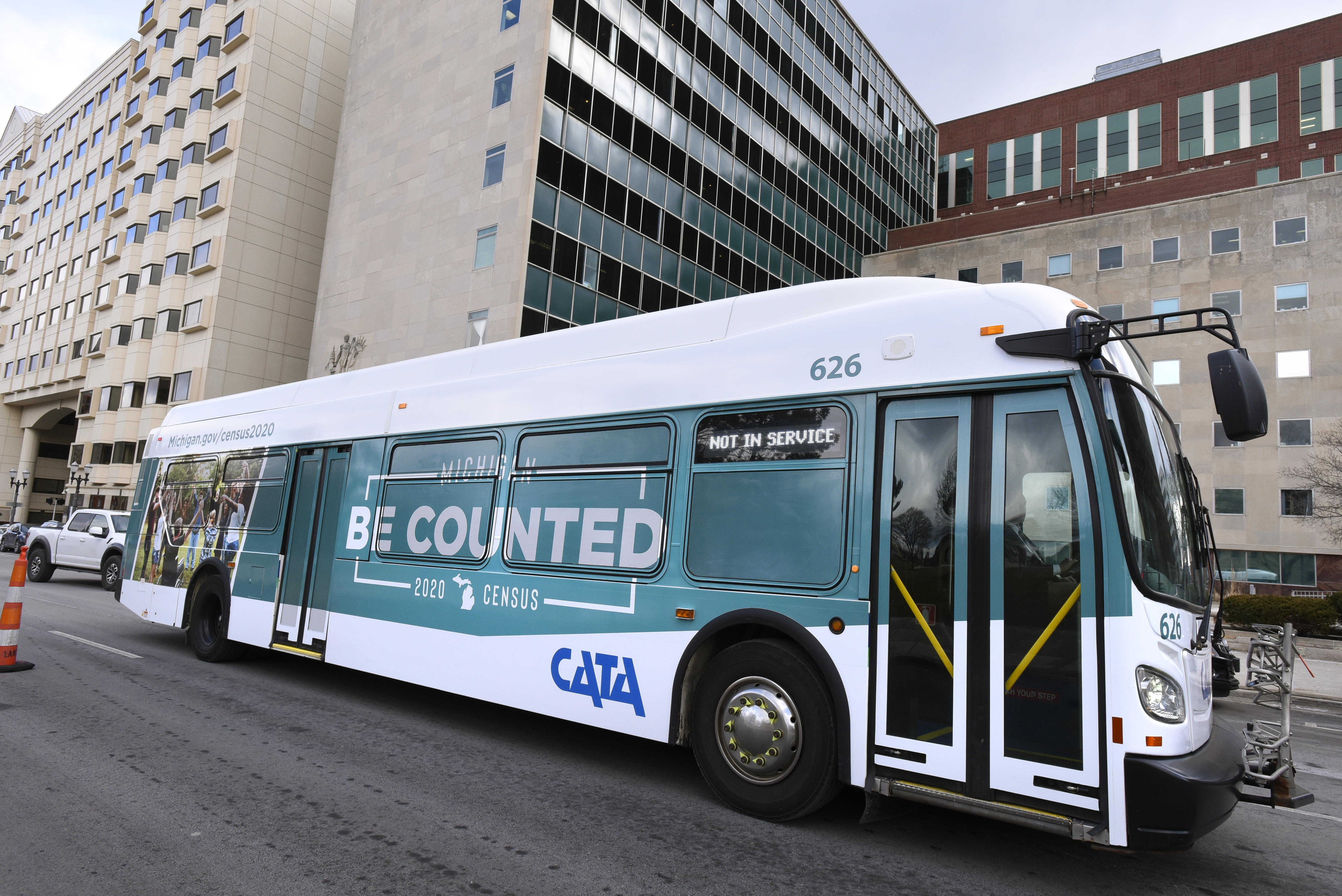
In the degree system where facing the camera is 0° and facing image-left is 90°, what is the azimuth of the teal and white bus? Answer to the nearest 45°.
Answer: approximately 315°

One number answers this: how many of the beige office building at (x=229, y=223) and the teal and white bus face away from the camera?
0

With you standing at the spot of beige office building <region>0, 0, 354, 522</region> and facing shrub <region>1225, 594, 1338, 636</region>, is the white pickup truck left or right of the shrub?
right

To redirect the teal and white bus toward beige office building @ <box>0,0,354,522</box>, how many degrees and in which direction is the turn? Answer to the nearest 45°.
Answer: approximately 180°

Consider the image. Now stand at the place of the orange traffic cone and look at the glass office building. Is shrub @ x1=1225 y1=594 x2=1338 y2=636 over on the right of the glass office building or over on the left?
right

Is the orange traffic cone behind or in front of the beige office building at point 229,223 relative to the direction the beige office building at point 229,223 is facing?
in front

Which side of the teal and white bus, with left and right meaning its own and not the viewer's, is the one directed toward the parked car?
back

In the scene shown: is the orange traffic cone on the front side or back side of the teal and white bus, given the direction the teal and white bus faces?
on the back side
